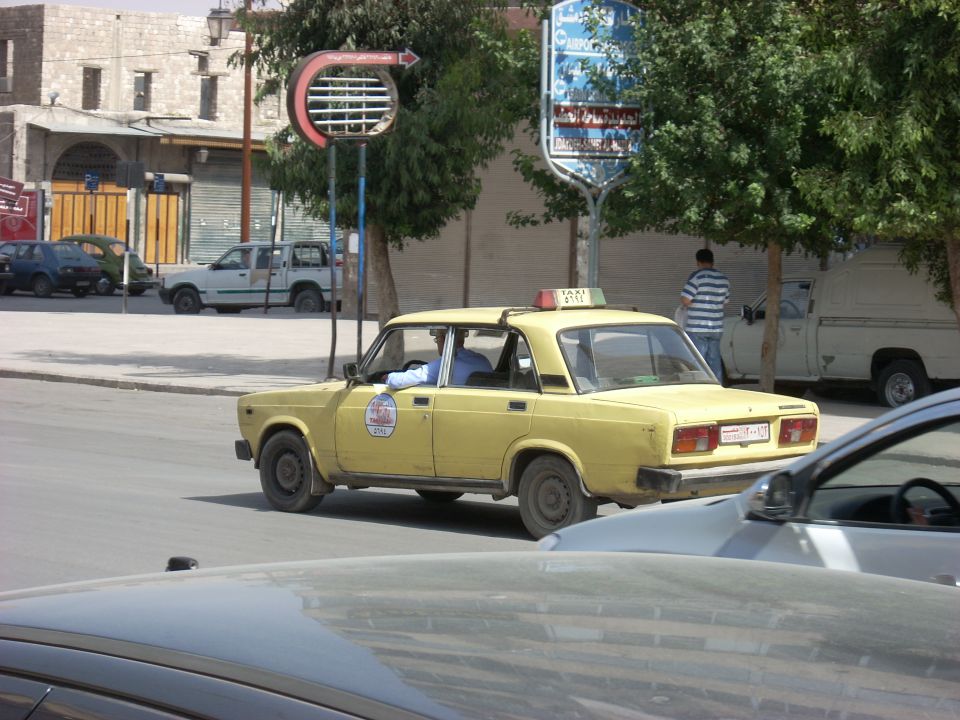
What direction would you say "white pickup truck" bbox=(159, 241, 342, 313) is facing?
to the viewer's left

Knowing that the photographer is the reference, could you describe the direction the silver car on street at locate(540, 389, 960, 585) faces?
facing to the left of the viewer

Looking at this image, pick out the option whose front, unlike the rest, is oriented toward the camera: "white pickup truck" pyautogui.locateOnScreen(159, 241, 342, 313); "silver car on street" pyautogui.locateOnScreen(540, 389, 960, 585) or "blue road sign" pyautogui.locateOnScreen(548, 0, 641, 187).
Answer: the blue road sign

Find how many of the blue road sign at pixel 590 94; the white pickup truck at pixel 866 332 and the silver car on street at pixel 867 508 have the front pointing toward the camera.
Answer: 1

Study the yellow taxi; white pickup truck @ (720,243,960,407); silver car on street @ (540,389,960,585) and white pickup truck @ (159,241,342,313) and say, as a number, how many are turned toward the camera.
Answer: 0

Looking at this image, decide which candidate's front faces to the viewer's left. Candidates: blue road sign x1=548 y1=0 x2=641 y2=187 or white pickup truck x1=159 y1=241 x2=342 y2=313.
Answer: the white pickup truck

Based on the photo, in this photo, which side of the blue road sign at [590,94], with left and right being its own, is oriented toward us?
front

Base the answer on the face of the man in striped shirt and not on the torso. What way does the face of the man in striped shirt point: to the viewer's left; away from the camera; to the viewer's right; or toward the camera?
away from the camera

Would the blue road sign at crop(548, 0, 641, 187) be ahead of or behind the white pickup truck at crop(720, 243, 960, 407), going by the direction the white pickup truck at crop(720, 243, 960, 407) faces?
ahead

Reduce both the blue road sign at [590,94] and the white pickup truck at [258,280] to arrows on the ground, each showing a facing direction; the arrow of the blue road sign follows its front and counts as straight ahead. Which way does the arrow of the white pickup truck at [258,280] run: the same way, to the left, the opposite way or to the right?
to the right

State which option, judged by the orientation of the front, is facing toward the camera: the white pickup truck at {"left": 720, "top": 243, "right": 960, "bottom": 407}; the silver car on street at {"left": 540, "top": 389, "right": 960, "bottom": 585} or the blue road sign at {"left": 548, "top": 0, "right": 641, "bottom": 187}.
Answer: the blue road sign

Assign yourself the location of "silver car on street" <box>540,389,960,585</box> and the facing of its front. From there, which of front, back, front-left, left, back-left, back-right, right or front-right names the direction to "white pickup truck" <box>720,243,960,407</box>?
right

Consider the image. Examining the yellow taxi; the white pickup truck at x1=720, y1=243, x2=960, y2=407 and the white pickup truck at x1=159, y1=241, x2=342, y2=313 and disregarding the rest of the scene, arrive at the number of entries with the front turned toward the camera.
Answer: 0

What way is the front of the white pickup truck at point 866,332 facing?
to the viewer's left

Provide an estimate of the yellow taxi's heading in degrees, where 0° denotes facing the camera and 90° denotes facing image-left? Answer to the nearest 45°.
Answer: approximately 135°

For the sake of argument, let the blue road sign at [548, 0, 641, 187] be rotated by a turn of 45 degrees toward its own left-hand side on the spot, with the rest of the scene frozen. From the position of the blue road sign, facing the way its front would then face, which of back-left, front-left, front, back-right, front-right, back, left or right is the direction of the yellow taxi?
front-right
